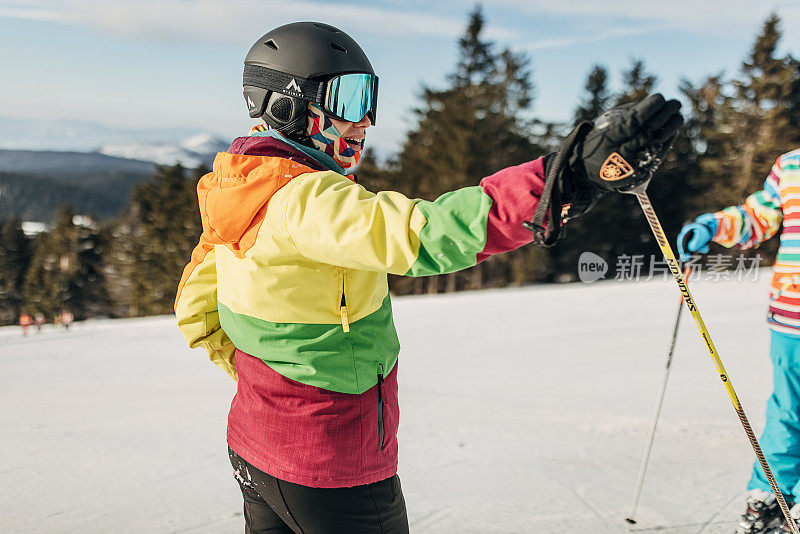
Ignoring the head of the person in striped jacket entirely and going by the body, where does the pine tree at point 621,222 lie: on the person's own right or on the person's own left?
on the person's own right

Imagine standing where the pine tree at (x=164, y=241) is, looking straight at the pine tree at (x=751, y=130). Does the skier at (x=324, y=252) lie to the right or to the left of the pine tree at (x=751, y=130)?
right

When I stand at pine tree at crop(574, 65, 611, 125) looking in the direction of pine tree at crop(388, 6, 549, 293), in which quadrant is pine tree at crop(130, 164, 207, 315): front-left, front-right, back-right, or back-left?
front-right

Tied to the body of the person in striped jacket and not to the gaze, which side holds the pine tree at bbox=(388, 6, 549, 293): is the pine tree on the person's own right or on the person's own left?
on the person's own right

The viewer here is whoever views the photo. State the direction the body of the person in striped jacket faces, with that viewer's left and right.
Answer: facing the viewer and to the left of the viewer

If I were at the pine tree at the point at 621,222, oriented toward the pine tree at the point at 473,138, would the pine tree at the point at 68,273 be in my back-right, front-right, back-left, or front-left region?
front-right

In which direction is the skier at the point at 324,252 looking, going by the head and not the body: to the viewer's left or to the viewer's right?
to the viewer's right

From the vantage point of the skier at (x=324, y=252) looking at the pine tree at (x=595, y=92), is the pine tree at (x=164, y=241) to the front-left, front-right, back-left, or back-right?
front-left

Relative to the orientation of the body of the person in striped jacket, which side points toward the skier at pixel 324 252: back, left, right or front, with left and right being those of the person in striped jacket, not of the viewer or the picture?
front

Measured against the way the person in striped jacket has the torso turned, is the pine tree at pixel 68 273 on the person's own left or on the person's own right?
on the person's own right

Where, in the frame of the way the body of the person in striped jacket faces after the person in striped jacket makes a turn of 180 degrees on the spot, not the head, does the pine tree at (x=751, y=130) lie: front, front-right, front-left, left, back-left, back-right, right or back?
front-left

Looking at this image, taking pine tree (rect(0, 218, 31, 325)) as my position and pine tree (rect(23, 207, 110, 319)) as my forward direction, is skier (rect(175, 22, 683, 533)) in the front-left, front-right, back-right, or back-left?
front-right

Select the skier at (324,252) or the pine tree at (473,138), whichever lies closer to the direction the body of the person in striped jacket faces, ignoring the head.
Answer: the skier
